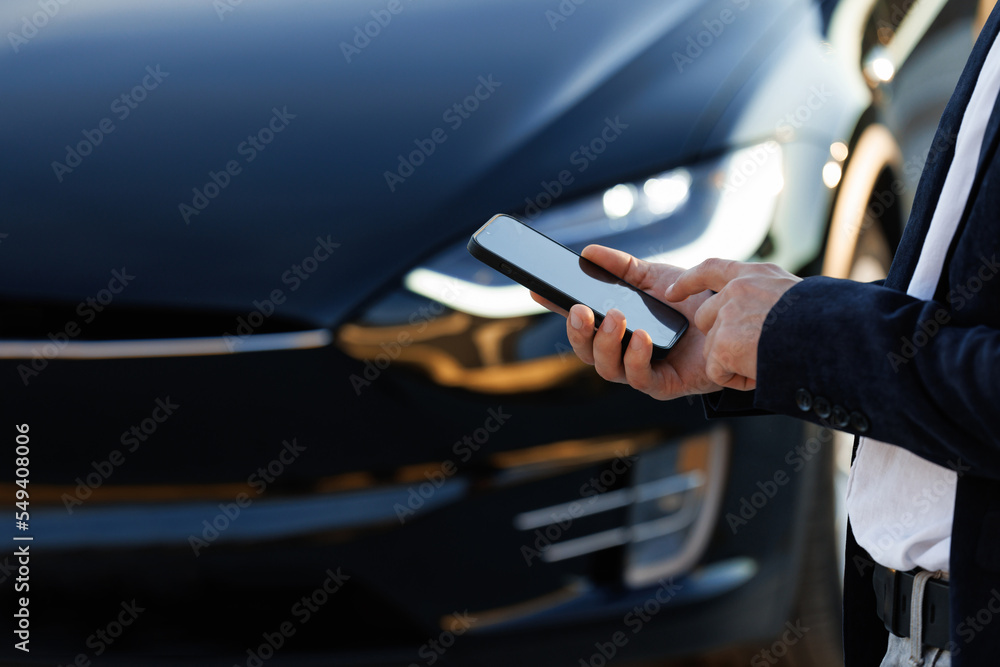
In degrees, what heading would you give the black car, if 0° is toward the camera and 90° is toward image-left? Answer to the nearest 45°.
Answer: approximately 45°
